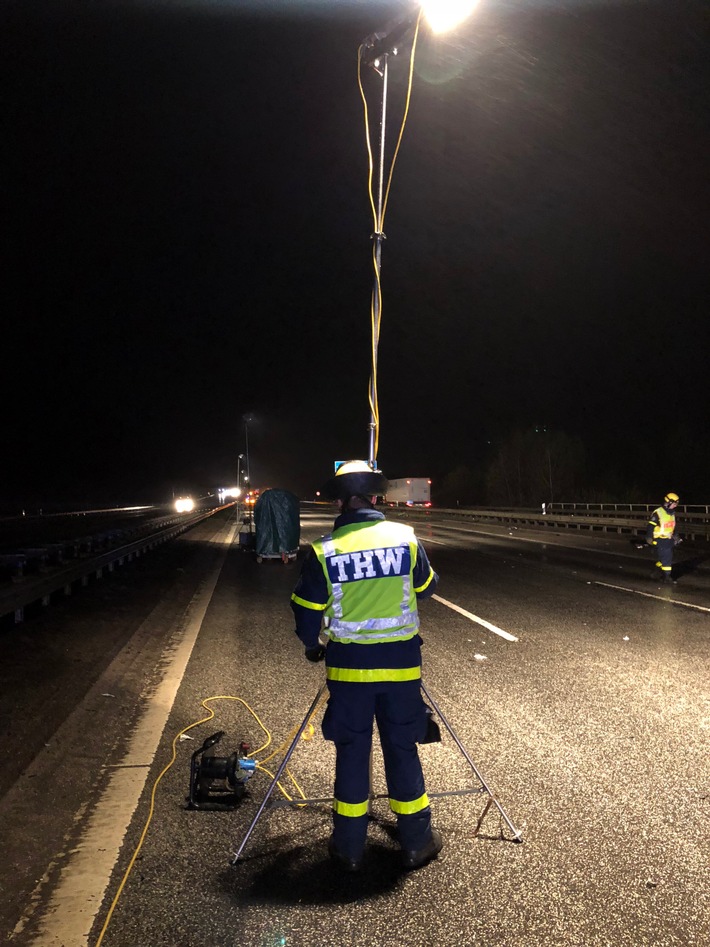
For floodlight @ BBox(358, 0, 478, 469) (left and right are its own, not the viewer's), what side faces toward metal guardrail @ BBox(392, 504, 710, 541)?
left

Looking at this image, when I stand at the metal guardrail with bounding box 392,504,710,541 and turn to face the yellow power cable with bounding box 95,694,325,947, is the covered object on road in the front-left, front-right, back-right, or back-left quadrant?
front-right

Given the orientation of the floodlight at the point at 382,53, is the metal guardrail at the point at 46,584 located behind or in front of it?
behind

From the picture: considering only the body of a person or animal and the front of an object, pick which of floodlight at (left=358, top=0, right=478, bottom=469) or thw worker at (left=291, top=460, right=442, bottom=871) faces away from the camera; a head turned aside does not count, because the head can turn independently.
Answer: the thw worker

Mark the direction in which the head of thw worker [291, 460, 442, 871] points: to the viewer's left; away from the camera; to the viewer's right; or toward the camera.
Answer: away from the camera

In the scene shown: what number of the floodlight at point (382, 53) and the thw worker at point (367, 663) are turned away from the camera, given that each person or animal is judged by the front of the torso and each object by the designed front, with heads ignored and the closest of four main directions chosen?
1

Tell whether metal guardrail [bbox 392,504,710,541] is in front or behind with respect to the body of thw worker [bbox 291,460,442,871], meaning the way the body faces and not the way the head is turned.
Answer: in front

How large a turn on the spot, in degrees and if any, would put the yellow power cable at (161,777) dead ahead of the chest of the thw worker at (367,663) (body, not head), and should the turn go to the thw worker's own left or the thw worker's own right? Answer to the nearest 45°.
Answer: approximately 45° to the thw worker's own left

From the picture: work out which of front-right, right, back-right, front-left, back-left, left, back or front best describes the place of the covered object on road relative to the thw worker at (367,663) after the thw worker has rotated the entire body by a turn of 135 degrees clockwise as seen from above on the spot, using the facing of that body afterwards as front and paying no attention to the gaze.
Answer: back-left

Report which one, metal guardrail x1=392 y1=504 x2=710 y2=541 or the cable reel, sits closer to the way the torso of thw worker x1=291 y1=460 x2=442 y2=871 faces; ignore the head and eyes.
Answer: the metal guardrail

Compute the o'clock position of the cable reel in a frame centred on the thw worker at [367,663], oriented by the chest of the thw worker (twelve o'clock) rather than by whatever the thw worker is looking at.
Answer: The cable reel is roughly at 10 o'clock from the thw worker.

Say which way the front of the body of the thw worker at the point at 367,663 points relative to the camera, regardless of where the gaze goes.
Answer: away from the camera

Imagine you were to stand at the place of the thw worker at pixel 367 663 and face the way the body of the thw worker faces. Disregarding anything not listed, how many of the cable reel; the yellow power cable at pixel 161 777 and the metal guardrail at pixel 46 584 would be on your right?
0
